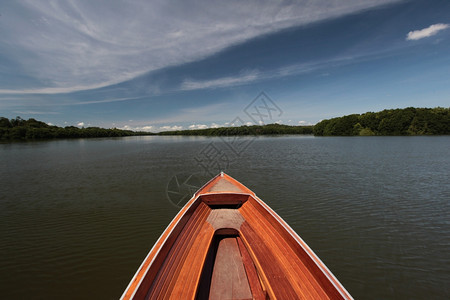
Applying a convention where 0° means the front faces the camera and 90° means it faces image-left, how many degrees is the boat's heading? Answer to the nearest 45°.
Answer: approximately 180°
